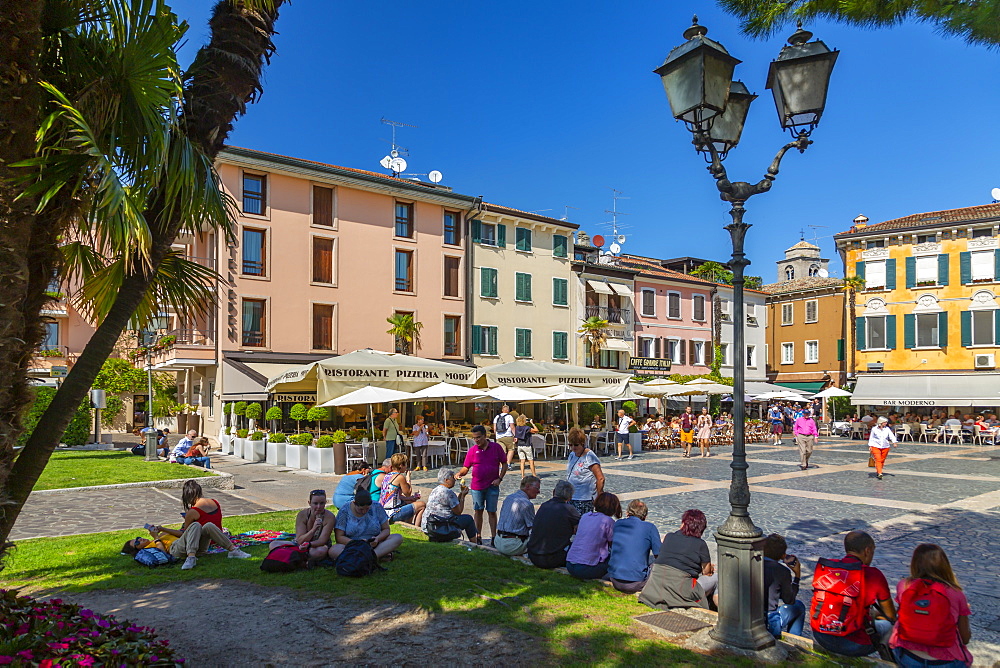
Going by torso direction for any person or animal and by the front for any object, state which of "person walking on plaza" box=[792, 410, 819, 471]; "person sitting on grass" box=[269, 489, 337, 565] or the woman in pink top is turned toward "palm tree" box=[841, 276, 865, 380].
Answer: the woman in pink top

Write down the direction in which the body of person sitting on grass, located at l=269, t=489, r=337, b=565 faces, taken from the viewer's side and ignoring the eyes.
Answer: toward the camera

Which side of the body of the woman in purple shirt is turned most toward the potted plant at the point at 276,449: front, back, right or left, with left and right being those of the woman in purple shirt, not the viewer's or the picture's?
left

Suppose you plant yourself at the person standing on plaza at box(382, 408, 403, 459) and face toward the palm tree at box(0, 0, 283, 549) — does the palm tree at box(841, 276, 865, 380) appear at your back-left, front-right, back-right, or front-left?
back-left

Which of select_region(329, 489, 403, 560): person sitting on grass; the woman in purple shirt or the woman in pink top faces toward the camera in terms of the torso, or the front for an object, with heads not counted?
the person sitting on grass

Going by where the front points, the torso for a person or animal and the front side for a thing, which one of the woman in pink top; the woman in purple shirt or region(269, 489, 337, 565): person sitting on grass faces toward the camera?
the person sitting on grass

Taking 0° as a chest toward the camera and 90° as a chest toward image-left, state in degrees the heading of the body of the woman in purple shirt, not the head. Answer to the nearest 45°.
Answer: approximately 225°

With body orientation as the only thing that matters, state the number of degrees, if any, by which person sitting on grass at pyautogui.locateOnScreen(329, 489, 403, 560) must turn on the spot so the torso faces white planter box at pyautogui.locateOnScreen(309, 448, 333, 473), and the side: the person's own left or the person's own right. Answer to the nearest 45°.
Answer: approximately 180°

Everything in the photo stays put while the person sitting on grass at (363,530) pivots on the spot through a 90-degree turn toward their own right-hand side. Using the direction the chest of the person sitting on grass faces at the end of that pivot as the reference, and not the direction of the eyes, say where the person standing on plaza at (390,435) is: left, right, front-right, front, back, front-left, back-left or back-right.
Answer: right

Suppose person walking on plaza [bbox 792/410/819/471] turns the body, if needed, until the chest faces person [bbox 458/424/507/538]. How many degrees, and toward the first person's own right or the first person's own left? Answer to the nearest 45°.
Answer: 0° — they already face them

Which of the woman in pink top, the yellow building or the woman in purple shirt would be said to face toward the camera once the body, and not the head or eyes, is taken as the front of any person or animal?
the yellow building

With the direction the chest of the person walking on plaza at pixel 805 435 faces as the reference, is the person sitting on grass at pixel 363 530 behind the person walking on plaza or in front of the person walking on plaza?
in front

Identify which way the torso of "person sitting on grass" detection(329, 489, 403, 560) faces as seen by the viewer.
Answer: toward the camera

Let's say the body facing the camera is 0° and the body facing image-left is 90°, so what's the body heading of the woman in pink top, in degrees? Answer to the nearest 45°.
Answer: approximately 180°
